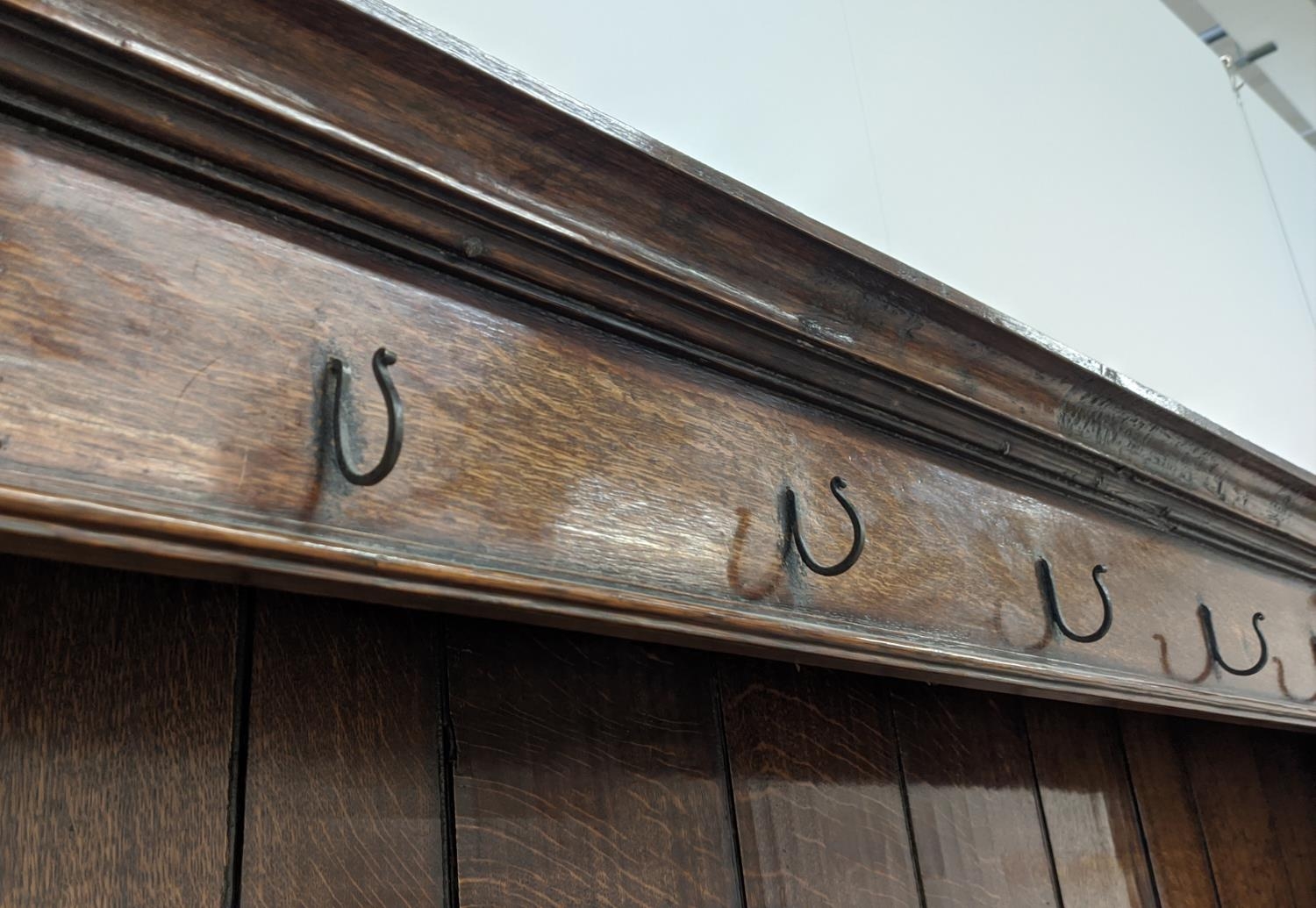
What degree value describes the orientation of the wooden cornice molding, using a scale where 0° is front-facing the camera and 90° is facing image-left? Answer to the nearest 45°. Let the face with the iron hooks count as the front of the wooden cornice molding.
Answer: approximately 315°

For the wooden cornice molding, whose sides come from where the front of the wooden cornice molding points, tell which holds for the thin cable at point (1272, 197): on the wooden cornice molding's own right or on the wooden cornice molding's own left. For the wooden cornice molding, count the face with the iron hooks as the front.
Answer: on the wooden cornice molding's own left
